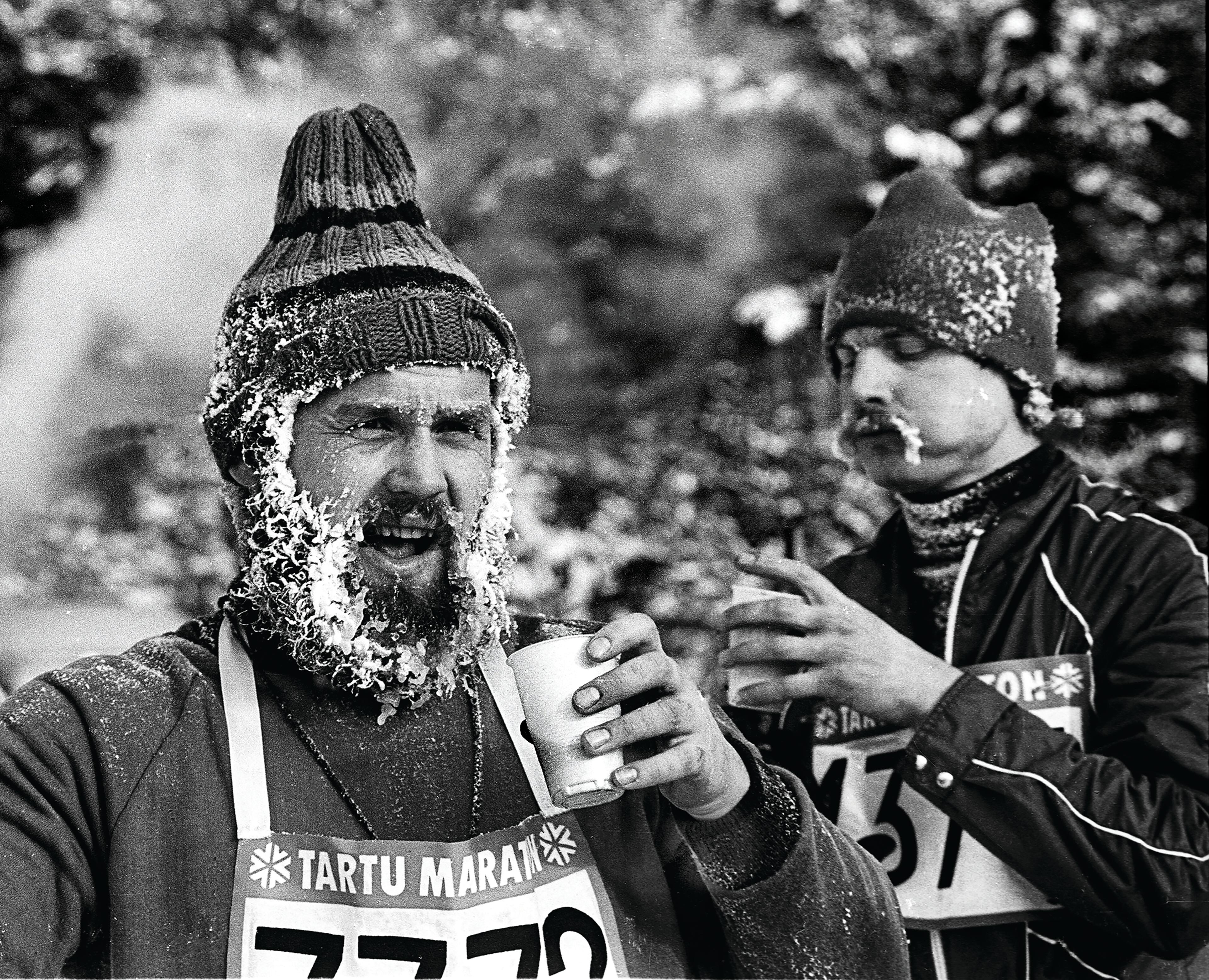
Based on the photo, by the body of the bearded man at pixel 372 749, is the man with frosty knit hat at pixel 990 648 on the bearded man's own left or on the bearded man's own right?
on the bearded man's own left

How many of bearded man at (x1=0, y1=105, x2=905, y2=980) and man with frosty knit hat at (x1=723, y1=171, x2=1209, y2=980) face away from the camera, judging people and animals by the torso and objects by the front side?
0

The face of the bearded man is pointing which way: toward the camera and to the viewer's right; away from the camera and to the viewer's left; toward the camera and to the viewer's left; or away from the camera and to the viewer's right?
toward the camera and to the viewer's right

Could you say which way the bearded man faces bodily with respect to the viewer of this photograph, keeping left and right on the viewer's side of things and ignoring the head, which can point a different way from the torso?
facing the viewer

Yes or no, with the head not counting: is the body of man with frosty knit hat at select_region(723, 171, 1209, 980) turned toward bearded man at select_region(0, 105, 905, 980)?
yes

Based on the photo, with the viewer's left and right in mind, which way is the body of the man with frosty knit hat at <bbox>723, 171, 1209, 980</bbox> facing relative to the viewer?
facing the viewer and to the left of the viewer
